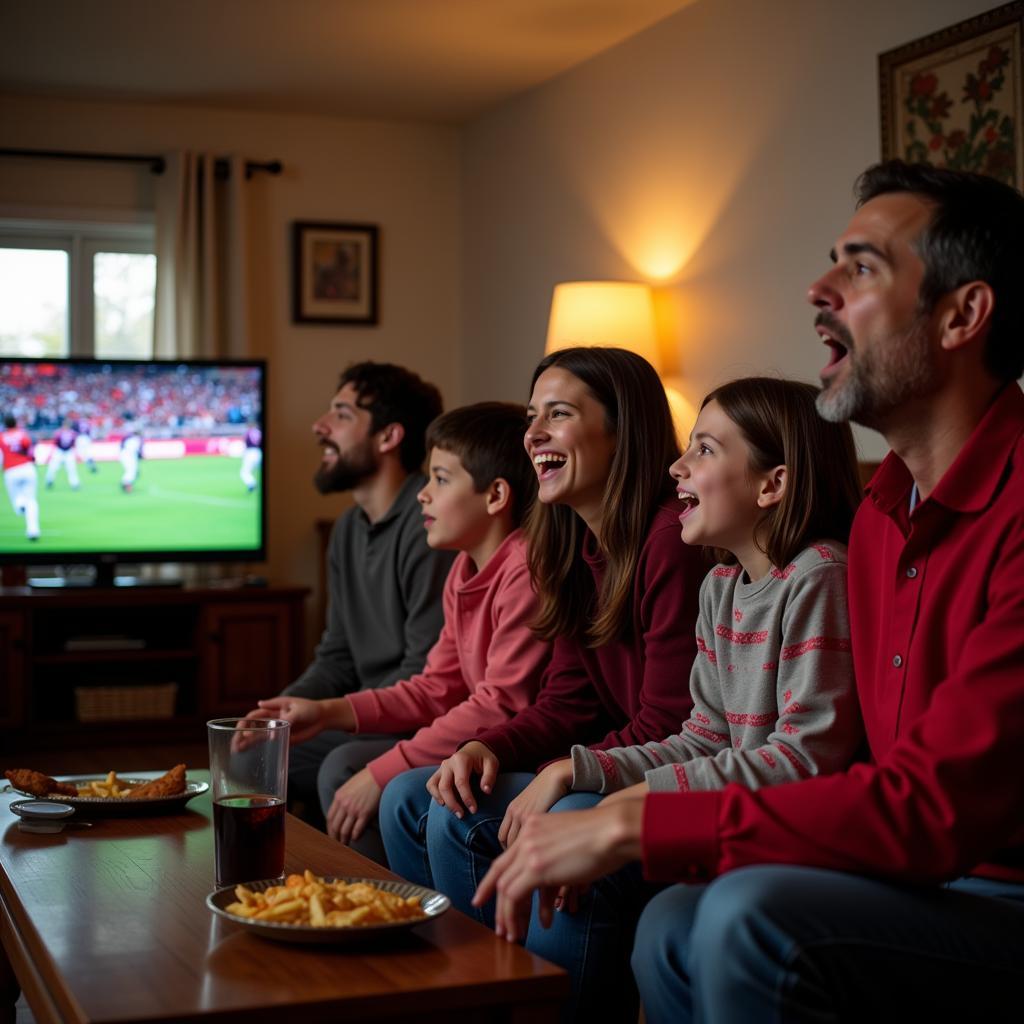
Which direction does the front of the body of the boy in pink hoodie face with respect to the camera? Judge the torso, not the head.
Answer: to the viewer's left

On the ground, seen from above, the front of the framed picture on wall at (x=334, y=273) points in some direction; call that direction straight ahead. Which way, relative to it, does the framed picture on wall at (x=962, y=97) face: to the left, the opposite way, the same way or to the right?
to the right

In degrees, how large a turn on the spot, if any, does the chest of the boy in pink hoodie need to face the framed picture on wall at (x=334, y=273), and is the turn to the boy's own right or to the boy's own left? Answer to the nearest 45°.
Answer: approximately 90° to the boy's own right

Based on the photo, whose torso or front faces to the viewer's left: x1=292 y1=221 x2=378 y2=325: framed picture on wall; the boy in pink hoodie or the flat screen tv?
the boy in pink hoodie

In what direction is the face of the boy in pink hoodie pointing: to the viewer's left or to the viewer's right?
to the viewer's left

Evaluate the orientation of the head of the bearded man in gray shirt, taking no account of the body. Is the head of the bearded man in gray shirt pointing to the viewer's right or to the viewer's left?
to the viewer's left

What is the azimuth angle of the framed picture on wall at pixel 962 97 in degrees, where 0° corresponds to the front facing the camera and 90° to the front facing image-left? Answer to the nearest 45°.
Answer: approximately 45°

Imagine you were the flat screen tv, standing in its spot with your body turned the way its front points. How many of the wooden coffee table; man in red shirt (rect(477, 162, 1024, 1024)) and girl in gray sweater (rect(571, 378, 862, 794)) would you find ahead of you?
3

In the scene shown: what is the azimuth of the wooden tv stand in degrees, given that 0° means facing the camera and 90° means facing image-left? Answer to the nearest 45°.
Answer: approximately 0°
